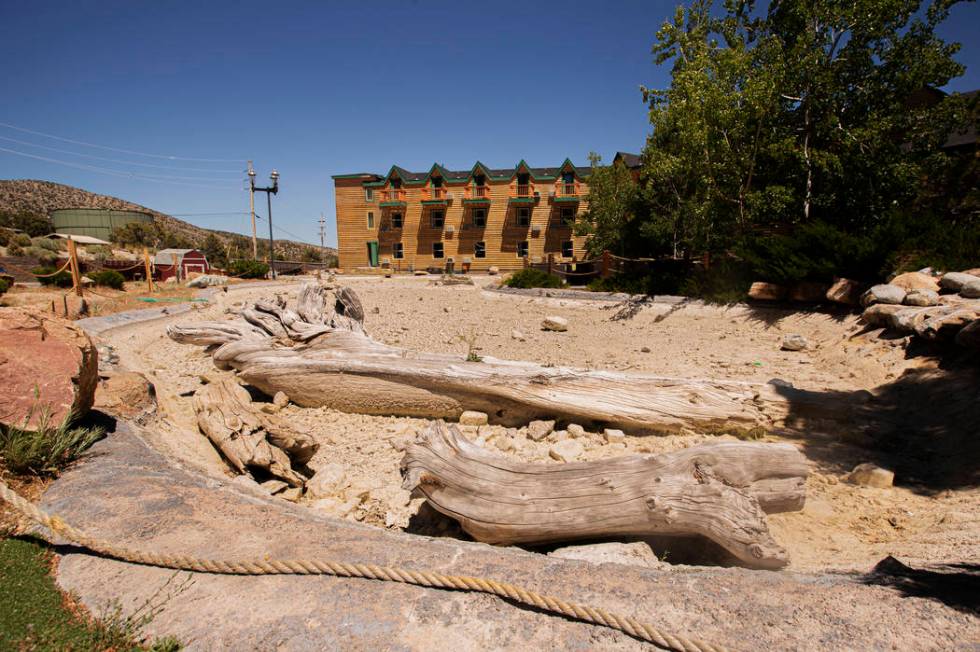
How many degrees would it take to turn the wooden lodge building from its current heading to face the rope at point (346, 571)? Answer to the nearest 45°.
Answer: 0° — it already faces it

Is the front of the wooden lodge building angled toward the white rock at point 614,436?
yes

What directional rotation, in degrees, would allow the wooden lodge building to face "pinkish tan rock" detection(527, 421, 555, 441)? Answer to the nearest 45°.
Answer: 0° — it already faces it

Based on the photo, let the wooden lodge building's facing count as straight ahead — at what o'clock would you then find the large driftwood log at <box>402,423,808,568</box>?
The large driftwood log is roughly at 12 o'clock from the wooden lodge building.

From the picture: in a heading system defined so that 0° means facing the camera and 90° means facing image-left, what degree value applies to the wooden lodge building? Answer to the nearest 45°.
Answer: approximately 0°

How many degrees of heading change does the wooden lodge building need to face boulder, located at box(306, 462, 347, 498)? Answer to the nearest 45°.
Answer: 0° — it already faces it

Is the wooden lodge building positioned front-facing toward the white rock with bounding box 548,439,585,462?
yes

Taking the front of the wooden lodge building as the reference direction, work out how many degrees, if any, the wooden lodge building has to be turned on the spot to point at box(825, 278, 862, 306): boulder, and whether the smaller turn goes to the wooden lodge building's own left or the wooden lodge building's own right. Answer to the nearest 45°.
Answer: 0° — it already faces it

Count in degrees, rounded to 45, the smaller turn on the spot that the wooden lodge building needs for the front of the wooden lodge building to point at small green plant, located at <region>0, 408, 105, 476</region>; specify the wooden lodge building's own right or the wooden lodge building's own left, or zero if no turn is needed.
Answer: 0° — it already faces it

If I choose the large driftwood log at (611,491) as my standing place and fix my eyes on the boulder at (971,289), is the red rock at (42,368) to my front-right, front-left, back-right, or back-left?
back-left

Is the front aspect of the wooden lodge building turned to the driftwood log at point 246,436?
yes
